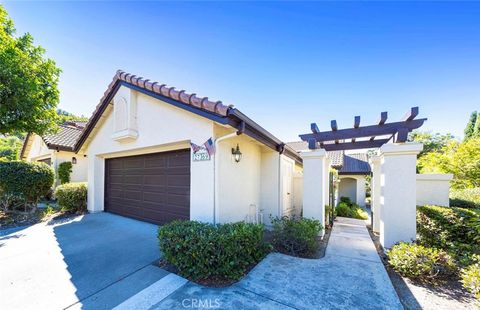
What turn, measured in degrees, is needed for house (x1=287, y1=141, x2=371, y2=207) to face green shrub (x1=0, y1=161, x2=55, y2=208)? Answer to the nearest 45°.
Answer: approximately 45° to its right

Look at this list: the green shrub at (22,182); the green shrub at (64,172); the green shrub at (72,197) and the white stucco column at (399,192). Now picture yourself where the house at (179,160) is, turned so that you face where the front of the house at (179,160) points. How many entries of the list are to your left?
1

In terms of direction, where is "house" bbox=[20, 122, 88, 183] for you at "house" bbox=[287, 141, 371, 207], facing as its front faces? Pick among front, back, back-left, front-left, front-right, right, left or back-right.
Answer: front-right

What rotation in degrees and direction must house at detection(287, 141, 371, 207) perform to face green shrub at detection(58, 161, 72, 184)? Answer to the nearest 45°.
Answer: approximately 45° to its right

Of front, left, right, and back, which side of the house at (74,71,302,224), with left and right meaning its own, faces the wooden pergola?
left

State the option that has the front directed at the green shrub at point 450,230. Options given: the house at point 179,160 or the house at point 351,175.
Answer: the house at point 351,175

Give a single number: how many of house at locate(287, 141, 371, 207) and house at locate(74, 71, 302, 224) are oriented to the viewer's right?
0

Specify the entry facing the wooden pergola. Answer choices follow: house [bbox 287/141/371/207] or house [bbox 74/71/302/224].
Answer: house [bbox 287/141/371/207]

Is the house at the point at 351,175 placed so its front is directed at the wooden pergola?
yes

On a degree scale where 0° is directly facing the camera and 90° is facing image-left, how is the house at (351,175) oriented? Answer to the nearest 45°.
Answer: approximately 0°

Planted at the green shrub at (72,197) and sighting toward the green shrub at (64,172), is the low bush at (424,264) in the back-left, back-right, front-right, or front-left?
back-right

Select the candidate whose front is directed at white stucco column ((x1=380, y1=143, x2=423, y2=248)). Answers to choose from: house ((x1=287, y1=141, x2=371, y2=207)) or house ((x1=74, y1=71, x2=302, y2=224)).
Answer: house ((x1=287, y1=141, x2=371, y2=207))

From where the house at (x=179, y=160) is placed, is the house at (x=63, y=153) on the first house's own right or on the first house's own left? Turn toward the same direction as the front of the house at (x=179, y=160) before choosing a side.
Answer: on the first house's own right

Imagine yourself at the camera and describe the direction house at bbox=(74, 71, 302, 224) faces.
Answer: facing the viewer and to the left of the viewer

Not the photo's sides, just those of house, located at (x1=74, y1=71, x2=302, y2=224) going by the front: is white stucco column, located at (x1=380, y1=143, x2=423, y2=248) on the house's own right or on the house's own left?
on the house's own left

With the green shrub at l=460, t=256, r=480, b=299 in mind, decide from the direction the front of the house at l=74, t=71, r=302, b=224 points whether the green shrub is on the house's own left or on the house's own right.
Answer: on the house's own left

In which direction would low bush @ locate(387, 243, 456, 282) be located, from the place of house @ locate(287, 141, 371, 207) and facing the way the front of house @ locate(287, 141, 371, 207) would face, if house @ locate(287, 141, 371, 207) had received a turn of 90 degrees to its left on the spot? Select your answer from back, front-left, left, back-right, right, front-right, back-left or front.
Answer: right
